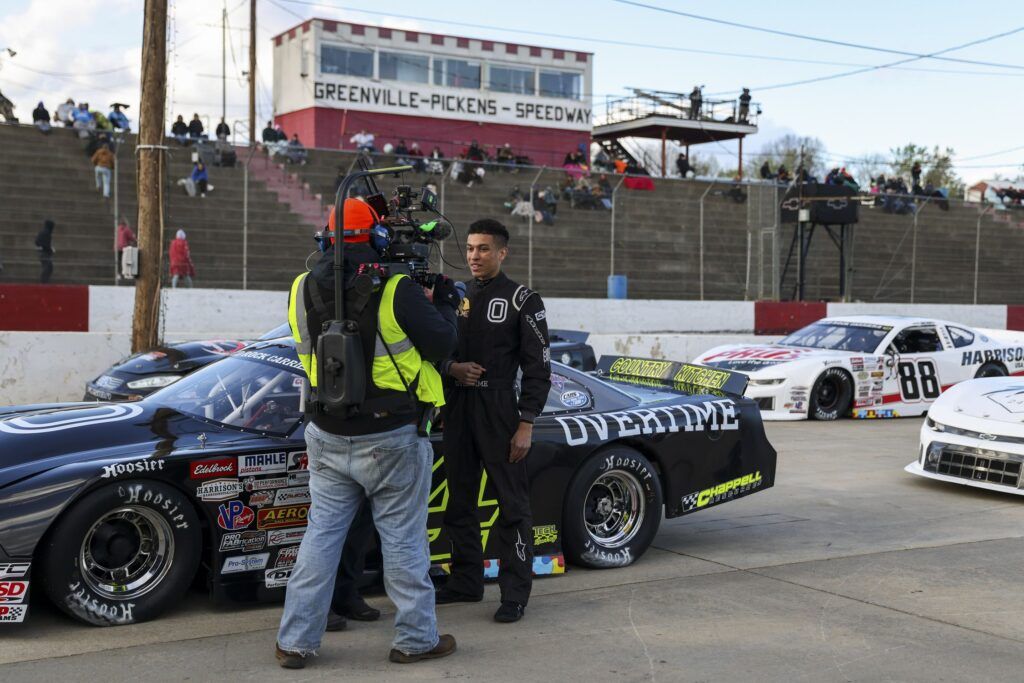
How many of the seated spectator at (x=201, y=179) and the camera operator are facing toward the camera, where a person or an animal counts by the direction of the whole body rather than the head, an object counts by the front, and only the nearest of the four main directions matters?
1

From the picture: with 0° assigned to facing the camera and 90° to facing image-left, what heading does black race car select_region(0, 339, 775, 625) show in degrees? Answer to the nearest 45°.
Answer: approximately 45°

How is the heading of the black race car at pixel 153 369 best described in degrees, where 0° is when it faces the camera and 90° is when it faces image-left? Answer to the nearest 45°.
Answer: approximately 45°

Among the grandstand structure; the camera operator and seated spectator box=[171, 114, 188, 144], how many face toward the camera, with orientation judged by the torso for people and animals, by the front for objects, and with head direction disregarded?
2

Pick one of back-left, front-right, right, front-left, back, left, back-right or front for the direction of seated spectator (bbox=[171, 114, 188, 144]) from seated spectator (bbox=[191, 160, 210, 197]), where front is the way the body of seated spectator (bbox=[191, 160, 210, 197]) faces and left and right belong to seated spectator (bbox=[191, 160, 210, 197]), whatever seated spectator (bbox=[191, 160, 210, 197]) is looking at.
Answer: back

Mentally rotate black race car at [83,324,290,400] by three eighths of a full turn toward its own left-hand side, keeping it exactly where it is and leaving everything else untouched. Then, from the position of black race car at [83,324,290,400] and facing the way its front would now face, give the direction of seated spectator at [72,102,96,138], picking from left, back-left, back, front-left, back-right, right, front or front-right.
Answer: left

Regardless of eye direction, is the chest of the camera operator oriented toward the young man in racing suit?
yes

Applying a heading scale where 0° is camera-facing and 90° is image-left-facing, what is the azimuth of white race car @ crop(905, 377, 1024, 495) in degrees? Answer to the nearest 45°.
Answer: approximately 45°

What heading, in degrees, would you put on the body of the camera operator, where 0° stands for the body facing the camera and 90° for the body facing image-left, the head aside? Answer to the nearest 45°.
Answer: approximately 225°

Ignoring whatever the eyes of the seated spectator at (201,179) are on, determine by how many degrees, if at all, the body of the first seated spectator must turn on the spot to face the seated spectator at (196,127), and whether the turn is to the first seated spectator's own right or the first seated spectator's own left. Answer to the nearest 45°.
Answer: approximately 180°

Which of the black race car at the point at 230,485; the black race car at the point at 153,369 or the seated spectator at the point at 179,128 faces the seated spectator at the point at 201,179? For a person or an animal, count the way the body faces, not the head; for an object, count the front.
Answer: the seated spectator at the point at 179,128

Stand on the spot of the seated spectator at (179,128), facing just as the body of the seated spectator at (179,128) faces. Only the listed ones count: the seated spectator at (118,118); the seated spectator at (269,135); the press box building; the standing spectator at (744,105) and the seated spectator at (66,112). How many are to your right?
2
